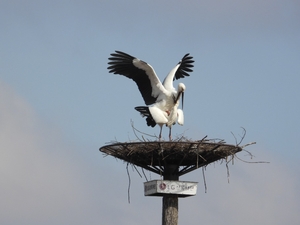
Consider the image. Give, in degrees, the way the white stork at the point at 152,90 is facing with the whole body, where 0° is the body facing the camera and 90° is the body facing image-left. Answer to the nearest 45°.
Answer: approximately 315°
